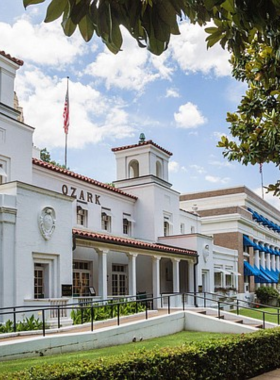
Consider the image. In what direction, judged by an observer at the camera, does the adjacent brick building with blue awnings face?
facing the viewer and to the right of the viewer

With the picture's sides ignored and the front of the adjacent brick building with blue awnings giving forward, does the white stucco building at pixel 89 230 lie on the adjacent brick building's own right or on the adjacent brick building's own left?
on the adjacent brick building's own right

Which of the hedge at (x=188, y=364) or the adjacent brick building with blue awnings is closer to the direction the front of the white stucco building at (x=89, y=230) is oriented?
the hedge

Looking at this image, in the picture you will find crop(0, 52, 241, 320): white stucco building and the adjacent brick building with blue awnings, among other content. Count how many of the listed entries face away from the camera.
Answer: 0

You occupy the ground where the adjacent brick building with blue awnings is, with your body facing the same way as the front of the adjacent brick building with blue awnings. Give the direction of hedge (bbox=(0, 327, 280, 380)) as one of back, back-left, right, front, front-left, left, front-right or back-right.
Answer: front-right

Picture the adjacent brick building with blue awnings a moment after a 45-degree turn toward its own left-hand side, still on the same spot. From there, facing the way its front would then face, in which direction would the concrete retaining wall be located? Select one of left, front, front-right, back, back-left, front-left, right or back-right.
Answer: right

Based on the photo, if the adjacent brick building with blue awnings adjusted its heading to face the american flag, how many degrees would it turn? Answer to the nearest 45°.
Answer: approximately 90° to its right

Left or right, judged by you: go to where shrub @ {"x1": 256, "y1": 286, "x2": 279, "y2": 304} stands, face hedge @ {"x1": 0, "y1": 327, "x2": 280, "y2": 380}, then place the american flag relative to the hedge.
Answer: right
